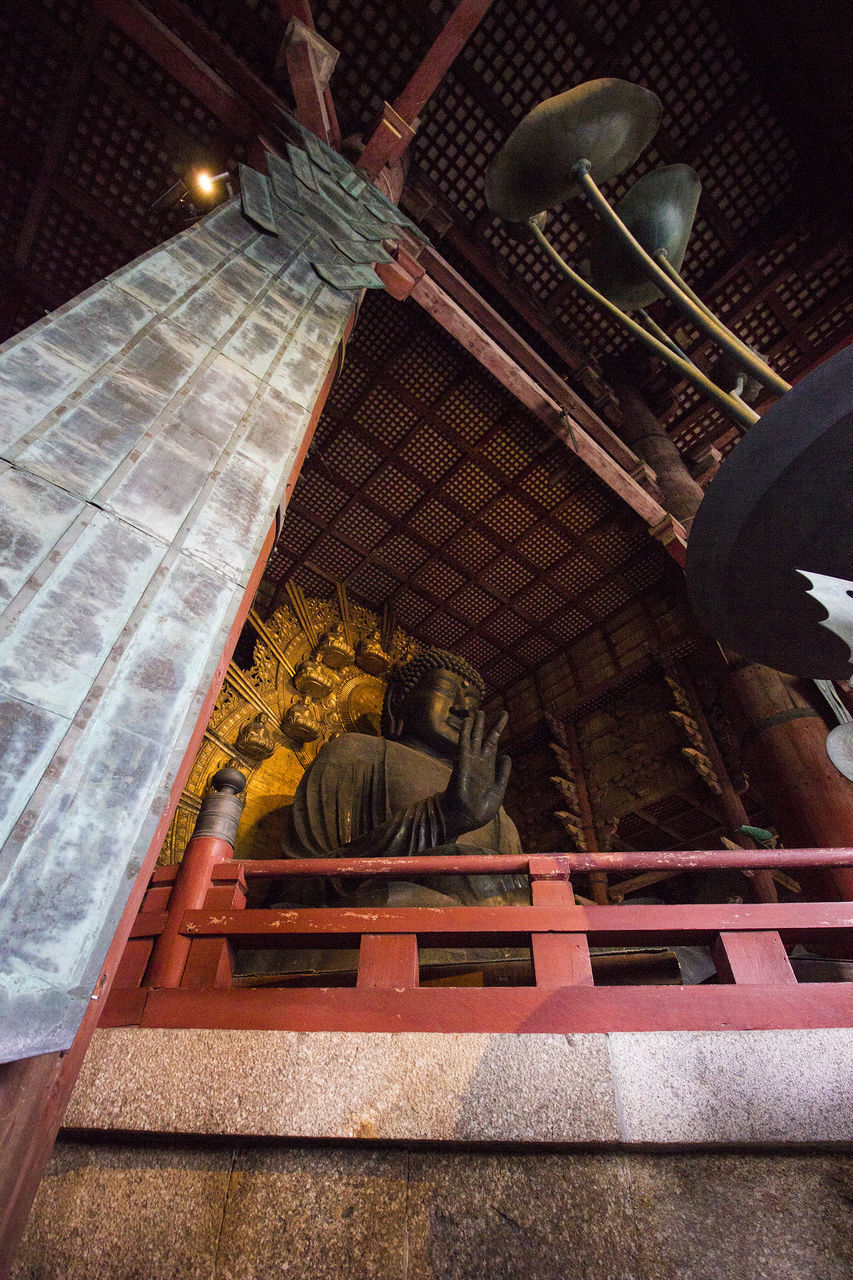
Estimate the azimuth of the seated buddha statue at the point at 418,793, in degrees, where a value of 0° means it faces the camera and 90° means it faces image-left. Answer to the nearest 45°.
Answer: approximately 315°

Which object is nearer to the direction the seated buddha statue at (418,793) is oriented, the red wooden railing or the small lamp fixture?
the red wooden railing

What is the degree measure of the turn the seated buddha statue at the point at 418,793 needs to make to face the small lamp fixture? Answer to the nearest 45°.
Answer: approximately 135° to its right
